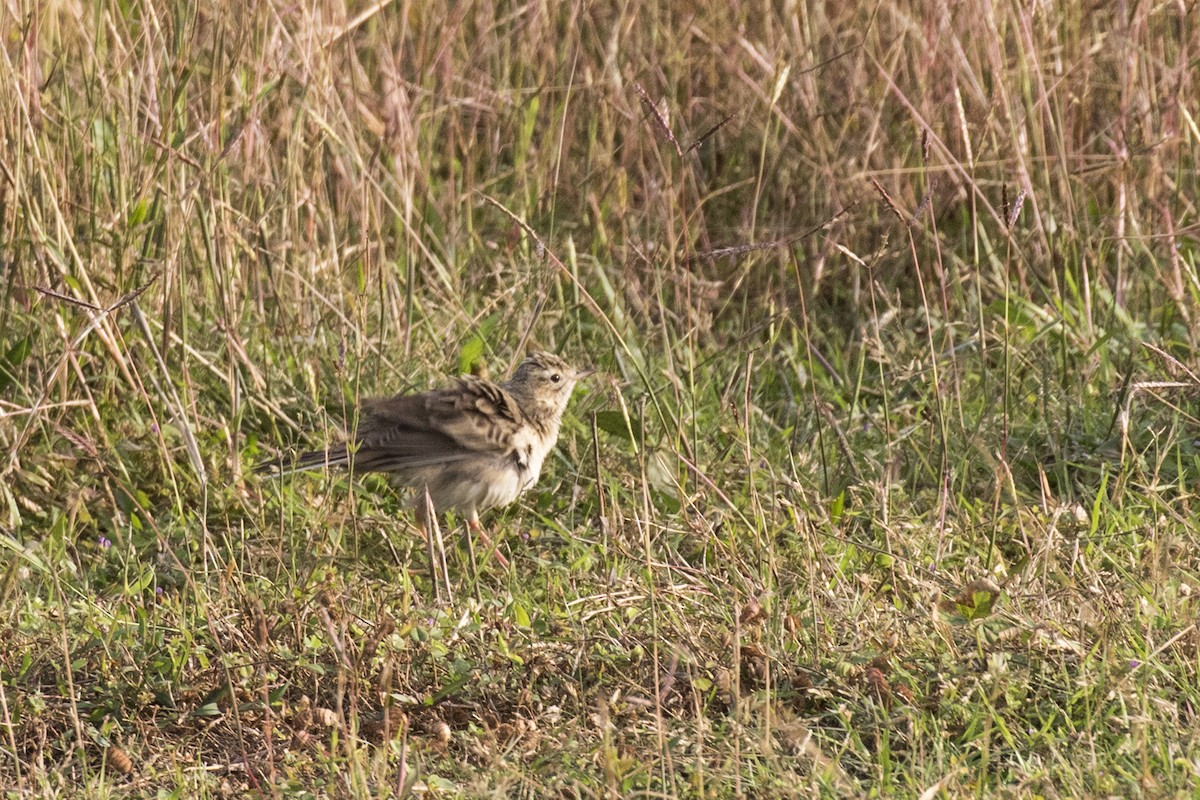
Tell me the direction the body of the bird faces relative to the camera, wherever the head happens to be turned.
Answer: to the viewer's right
